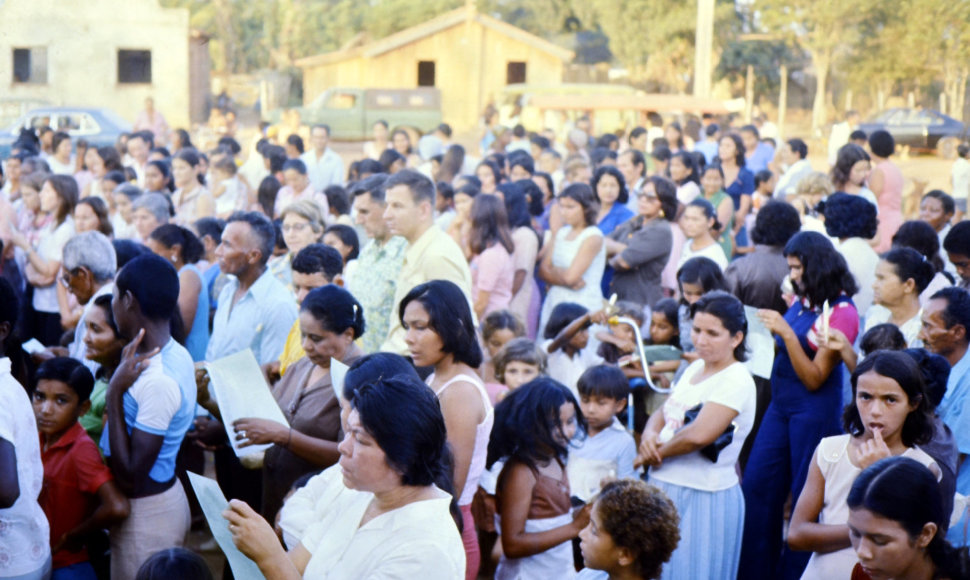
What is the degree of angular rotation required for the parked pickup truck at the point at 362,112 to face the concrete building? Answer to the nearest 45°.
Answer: approximately 45° to its right

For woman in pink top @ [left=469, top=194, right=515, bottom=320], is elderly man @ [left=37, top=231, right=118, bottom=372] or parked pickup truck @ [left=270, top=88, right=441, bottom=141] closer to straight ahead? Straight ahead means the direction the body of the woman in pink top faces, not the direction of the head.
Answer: the parked pickup truck

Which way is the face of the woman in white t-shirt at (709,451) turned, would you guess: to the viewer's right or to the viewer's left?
to the viewer's left

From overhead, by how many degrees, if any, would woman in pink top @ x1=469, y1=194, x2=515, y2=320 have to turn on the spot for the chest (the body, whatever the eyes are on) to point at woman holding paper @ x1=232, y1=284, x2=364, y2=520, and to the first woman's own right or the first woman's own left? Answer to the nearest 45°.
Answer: approximately 135° to the first woman's own left

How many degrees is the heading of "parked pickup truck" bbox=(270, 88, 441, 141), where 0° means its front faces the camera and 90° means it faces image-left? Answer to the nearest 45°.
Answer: approximately 90°

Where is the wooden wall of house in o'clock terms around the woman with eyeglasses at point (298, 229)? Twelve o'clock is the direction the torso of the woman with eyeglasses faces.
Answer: The wooden wall of house is roughly at 5 o'clock from the woman with eyeglasses.
